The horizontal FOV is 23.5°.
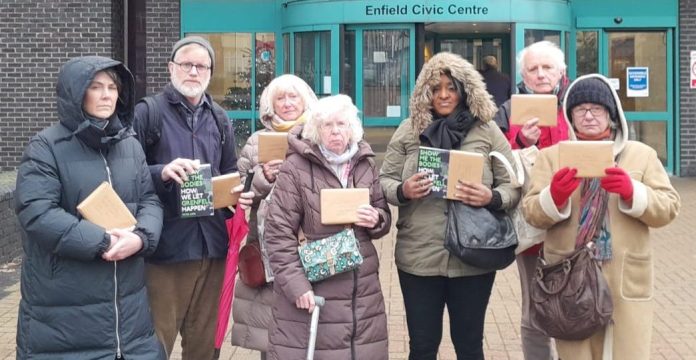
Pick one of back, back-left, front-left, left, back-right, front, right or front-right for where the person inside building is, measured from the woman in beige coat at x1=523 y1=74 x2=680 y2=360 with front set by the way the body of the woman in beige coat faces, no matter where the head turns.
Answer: back

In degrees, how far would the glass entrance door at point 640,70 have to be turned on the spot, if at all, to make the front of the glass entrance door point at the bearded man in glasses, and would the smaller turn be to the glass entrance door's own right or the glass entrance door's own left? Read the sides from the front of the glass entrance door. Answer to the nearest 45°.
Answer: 0° — it already faces them

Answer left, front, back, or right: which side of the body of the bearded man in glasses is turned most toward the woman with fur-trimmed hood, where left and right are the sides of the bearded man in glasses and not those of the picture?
left

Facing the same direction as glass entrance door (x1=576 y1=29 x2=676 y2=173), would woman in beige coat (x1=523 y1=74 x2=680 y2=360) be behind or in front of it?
in front

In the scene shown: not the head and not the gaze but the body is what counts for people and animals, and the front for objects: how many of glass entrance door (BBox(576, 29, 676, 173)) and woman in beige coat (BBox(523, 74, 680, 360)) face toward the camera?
2
